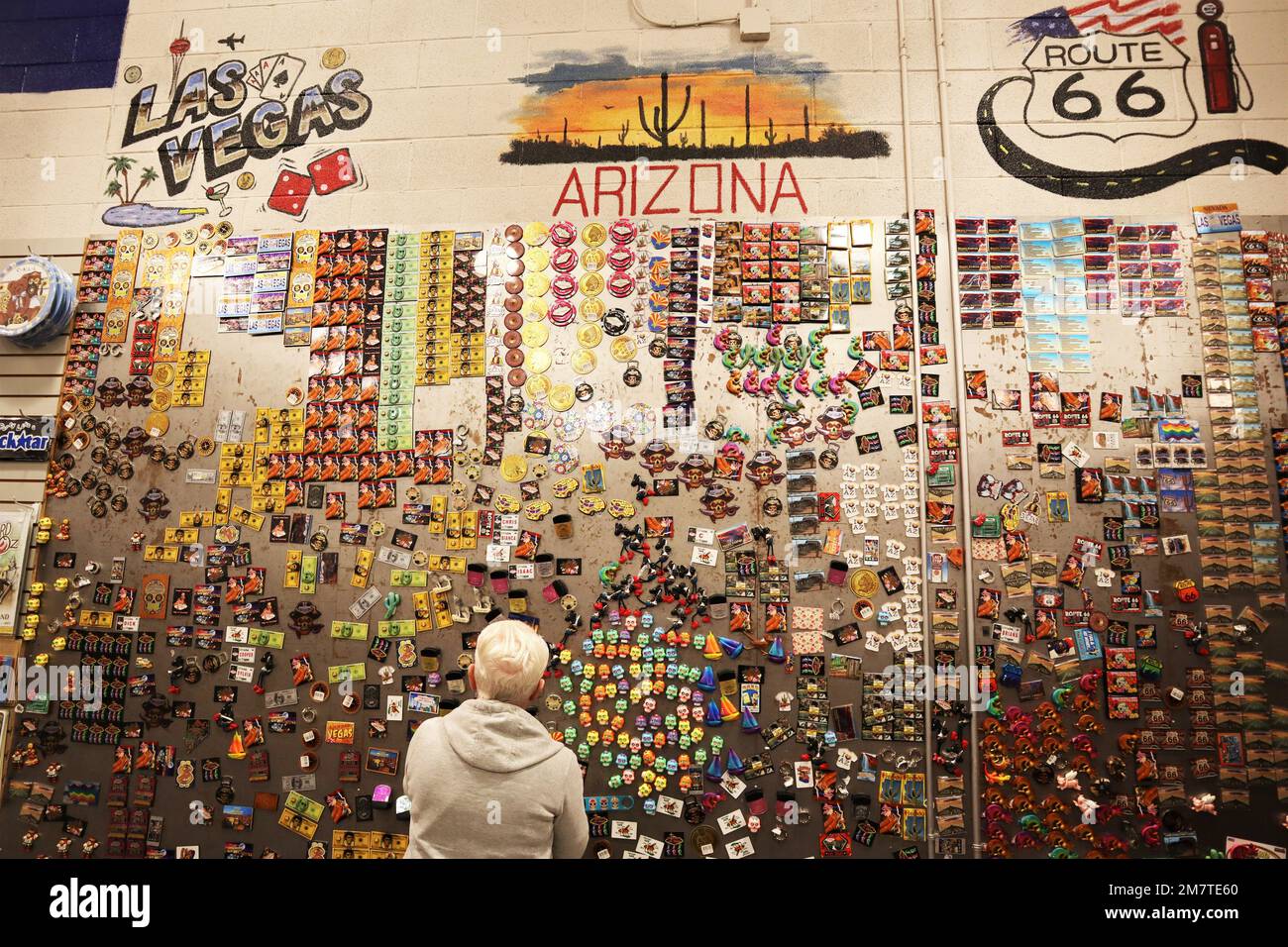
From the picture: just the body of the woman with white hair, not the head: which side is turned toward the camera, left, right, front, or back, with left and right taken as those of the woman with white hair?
back

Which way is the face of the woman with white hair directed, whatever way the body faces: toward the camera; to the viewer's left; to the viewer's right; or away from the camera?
away from the camera

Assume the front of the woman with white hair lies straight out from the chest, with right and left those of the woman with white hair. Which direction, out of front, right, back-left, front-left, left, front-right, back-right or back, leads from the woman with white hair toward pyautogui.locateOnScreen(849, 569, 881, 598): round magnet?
front-right

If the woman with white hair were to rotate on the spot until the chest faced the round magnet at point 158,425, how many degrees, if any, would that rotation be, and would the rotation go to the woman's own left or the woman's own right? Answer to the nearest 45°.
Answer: approximately 45° to the woman's own left

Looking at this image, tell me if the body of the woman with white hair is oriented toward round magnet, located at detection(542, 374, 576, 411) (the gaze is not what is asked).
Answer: yes

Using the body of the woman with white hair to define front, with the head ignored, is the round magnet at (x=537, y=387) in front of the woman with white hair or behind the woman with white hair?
in front
